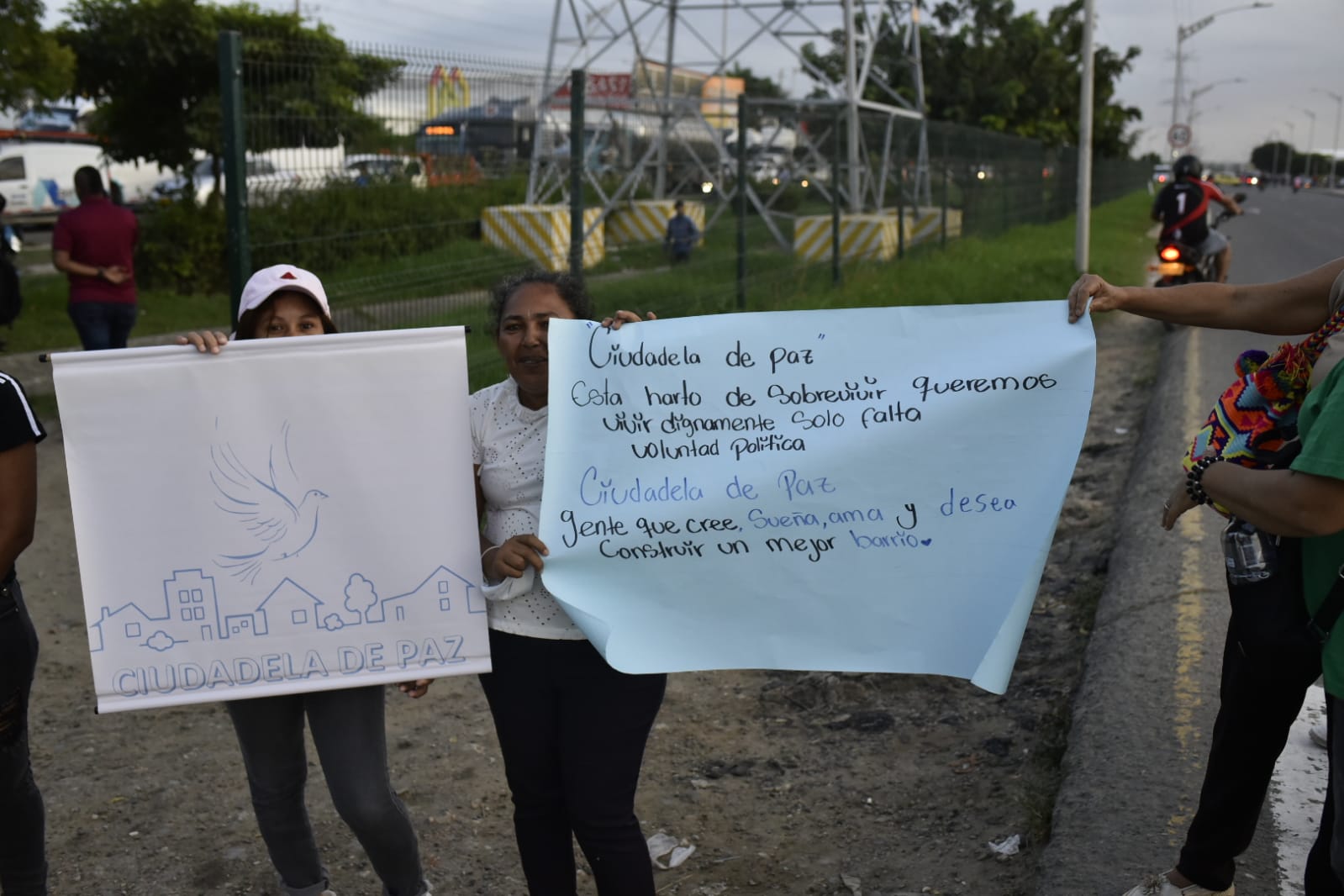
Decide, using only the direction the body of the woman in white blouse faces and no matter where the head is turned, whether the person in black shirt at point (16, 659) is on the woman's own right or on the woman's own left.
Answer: on the woman's own right

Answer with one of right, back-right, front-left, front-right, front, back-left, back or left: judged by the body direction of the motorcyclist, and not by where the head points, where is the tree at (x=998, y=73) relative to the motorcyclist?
front-left

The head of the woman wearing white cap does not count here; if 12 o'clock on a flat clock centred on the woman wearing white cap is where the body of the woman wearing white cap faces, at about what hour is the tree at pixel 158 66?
The tree is roughly at 6 o'clock from the woman wearing white cap.

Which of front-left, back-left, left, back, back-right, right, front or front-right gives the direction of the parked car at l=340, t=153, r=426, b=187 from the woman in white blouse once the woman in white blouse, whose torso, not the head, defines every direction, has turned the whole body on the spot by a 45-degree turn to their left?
back-left

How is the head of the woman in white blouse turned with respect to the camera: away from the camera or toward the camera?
toward the camera

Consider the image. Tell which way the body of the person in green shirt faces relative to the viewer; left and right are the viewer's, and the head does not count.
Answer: facing to the left of the viewer

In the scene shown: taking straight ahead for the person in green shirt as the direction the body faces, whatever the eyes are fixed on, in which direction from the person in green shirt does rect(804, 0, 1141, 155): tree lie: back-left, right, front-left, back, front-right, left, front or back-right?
right

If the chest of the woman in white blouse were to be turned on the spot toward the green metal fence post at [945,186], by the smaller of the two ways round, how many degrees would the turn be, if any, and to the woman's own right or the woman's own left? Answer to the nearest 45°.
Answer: approximately 180°

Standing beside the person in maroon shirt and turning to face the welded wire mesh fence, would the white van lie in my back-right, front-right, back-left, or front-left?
front-left

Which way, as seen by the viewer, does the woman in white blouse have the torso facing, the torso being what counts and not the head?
toward the camera

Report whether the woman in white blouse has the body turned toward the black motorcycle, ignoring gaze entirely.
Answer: no

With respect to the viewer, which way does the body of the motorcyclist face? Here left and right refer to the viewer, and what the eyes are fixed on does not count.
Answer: facing away from the viewer and to the right of the viewer

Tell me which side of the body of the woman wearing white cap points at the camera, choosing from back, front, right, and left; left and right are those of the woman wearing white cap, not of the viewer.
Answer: front

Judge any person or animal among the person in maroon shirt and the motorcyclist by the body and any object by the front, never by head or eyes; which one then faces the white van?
the person in maroon shirt

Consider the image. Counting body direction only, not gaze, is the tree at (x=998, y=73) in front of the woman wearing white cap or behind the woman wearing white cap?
behind

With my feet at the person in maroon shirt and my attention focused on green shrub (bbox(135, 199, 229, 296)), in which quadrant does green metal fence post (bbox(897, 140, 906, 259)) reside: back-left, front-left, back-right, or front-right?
front-right
